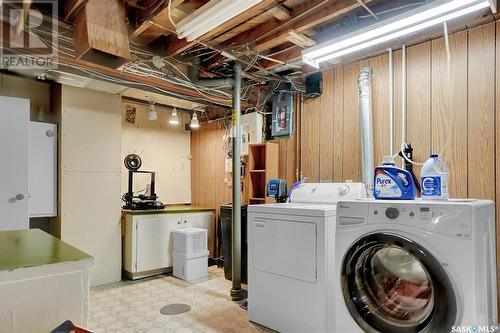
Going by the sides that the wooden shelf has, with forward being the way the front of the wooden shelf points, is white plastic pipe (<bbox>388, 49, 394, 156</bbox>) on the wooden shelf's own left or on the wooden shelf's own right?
on the wooden shelf's own left

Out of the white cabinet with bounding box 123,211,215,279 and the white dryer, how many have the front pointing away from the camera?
0

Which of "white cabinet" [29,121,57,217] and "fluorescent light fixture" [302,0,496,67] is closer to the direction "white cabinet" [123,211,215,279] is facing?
the fluorescent light fixture

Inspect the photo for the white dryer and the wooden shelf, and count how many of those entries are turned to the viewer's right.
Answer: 0

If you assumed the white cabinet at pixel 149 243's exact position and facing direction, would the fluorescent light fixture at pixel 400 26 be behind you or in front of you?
in front

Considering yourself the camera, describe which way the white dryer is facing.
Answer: facing the viewer and to the left of the viewer

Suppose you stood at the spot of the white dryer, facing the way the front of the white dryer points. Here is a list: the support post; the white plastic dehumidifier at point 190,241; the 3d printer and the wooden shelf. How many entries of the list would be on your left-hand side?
0

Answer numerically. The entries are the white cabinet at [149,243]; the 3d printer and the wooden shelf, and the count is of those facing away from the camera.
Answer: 0

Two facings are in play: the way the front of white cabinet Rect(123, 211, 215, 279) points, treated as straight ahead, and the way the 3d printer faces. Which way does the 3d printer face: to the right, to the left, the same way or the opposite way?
the same way

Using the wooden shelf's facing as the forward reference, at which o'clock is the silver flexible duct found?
The silver flexible duct is roughly at 9 o'clock from the wooden shelf.

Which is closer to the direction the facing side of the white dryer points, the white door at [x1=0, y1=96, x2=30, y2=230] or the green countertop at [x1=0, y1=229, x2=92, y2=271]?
the green countertop

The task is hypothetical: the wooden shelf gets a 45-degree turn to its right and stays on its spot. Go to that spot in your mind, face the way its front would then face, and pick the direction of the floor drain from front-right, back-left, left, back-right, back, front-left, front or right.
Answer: front-left

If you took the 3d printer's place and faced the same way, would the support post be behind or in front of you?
in front

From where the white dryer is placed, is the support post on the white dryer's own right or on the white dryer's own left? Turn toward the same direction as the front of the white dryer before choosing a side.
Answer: on the white dryer's own right

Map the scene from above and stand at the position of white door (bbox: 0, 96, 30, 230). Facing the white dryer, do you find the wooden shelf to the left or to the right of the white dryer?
left

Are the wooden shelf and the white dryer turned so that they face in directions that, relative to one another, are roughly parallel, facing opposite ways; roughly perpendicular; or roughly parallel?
roughly parallel
